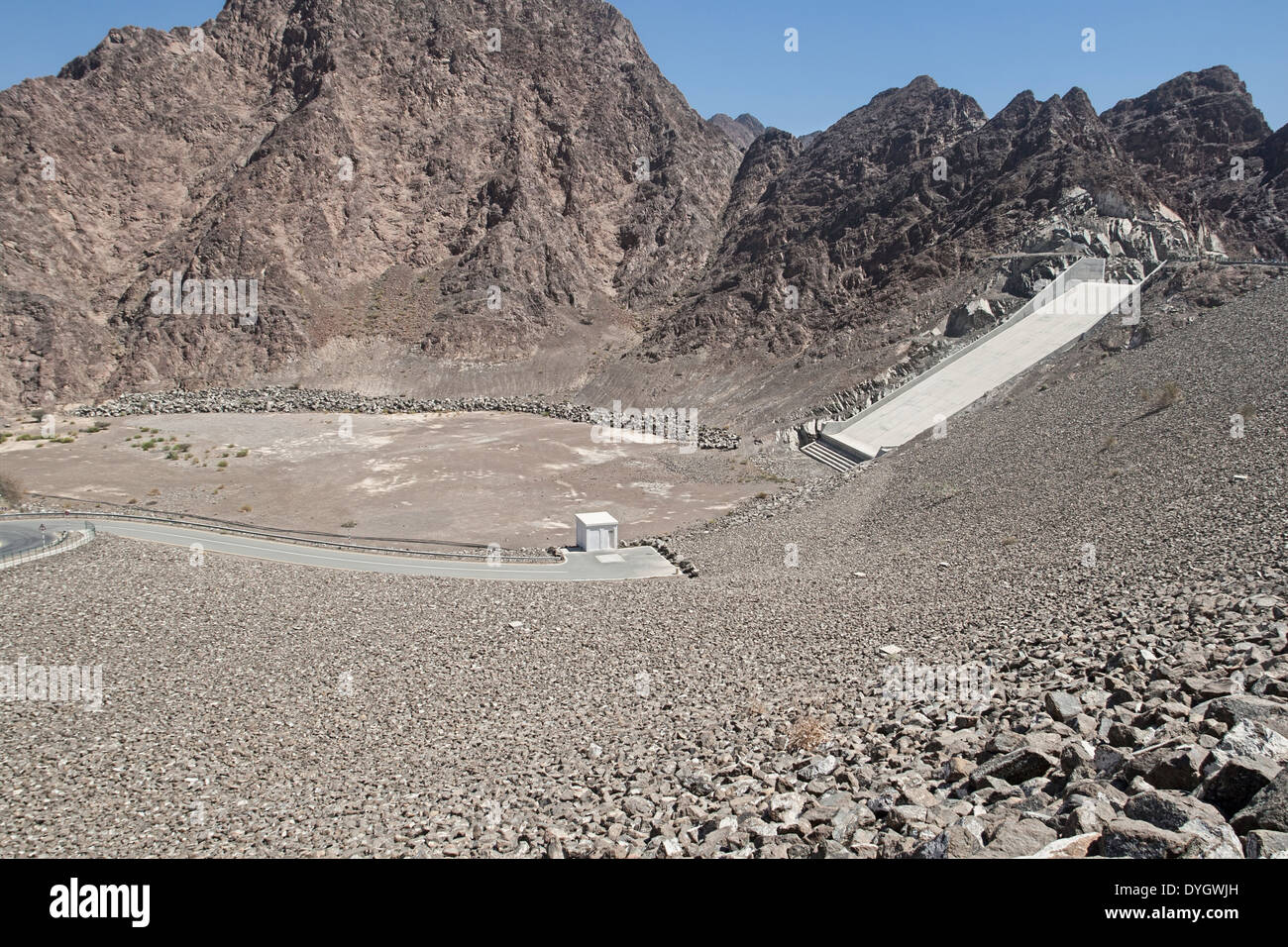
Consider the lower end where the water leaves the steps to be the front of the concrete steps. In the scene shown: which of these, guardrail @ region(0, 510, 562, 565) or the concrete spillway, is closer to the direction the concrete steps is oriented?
the guardrail

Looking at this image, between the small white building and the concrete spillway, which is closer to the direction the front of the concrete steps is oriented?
the small white building

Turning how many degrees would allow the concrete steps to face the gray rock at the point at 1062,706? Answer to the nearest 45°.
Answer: approximately 45° to its left

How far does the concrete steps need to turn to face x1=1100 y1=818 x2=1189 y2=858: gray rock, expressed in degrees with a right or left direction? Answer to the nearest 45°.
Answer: approximately 45° to its left

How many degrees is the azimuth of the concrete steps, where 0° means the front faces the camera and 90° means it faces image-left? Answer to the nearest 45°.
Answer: approximately 45°

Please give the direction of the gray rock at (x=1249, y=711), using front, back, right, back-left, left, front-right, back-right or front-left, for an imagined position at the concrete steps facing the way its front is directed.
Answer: front-left

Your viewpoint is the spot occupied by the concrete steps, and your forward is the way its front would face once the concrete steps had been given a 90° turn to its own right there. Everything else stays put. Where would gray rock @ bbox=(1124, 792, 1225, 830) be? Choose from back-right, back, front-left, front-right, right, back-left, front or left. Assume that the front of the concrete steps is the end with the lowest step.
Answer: back-left

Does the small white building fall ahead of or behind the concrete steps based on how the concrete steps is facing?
ahead

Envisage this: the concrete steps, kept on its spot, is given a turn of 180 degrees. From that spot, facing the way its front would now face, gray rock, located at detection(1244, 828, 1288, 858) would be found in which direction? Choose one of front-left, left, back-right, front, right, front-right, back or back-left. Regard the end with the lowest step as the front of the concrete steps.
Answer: back-right

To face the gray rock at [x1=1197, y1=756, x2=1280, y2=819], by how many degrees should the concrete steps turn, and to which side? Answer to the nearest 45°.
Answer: approximately 45° to its left

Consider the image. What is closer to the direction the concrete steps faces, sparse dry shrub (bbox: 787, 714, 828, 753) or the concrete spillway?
the sparse dry shrub

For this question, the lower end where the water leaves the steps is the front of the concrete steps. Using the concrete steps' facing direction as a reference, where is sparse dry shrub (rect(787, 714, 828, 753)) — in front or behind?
in front
